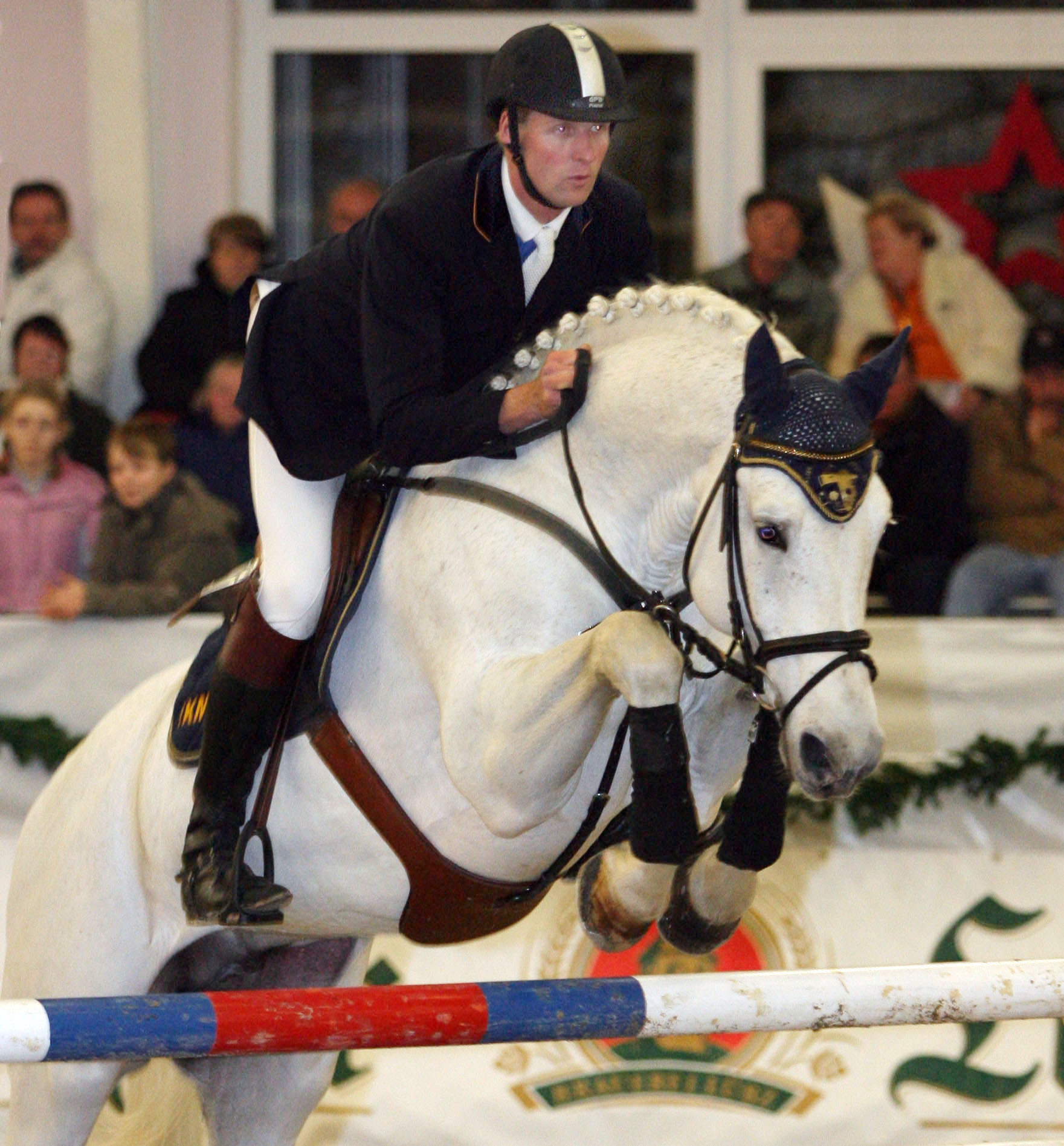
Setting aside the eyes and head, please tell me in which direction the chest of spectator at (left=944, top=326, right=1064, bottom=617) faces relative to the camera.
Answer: toward the camera

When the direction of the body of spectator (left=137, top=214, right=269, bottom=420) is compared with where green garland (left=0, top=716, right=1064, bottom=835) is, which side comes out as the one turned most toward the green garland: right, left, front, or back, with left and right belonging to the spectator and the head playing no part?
front

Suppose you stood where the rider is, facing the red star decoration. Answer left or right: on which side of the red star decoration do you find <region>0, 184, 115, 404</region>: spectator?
left

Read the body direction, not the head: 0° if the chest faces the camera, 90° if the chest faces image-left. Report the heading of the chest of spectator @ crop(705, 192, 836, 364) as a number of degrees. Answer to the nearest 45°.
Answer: approximately 0°

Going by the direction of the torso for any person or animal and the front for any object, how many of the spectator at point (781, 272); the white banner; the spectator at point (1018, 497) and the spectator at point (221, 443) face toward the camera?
4

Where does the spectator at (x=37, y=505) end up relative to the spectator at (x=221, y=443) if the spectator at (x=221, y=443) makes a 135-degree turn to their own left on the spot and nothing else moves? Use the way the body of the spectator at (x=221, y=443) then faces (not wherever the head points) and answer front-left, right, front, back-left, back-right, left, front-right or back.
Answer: back

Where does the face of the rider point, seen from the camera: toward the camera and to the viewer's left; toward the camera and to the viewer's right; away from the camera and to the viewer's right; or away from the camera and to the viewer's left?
toward the camera and to the viewer's right

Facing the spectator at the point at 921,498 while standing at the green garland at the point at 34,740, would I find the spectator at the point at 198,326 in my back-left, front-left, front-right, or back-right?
front-left

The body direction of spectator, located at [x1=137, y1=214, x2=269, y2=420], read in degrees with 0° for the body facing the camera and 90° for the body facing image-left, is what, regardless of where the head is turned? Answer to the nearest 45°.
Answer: approximately 315°

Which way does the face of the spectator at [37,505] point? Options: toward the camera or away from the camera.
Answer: toward the camera

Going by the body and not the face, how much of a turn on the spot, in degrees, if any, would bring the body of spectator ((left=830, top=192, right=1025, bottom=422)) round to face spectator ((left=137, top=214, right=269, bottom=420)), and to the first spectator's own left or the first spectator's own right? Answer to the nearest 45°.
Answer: approximately 45° to the first spectator's own right

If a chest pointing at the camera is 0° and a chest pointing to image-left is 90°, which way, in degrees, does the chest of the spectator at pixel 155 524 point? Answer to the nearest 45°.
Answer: approximately 45°

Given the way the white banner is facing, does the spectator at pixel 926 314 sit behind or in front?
behind

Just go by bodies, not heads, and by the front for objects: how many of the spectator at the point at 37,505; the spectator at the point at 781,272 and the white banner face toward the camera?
3

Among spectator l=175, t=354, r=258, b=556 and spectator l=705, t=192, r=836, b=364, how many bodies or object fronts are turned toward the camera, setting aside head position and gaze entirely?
2

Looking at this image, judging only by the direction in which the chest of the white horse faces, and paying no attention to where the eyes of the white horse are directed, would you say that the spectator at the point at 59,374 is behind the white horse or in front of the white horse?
behind

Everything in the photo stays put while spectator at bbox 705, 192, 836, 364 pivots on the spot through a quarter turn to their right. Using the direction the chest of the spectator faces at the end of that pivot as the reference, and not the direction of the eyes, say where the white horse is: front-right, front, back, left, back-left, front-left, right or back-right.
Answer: left
